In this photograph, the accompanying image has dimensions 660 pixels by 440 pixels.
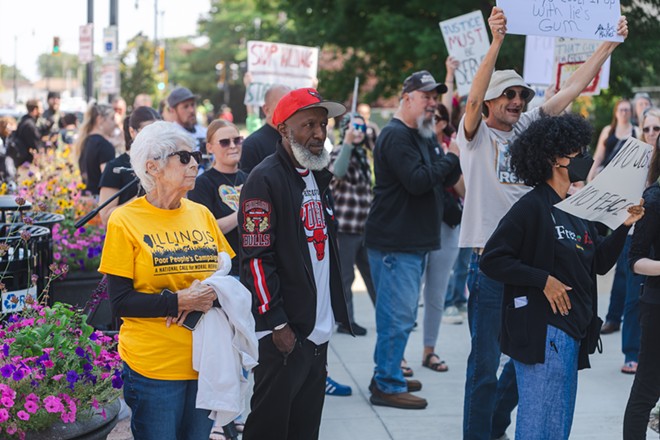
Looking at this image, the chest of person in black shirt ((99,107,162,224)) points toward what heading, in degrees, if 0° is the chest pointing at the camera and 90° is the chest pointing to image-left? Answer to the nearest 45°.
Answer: approximately 270°

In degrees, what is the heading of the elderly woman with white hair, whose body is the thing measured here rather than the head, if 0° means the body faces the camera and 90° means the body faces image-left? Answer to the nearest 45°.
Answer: approximately 315°

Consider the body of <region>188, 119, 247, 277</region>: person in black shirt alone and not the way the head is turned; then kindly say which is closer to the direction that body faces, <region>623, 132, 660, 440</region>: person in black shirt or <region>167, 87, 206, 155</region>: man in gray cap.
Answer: the person in black shirt

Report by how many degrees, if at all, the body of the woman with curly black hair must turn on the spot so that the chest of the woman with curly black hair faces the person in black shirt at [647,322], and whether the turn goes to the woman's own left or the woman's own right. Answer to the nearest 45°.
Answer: approximately 90° to the woman's own left

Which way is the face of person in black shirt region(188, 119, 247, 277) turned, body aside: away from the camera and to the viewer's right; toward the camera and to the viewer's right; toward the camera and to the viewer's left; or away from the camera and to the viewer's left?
toward the camera and to the viewer's right

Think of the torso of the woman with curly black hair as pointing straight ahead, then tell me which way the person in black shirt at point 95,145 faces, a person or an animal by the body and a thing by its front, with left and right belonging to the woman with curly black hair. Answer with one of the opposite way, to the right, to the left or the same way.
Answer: to the left

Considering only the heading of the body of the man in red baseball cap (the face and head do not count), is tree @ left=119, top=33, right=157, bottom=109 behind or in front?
behind
